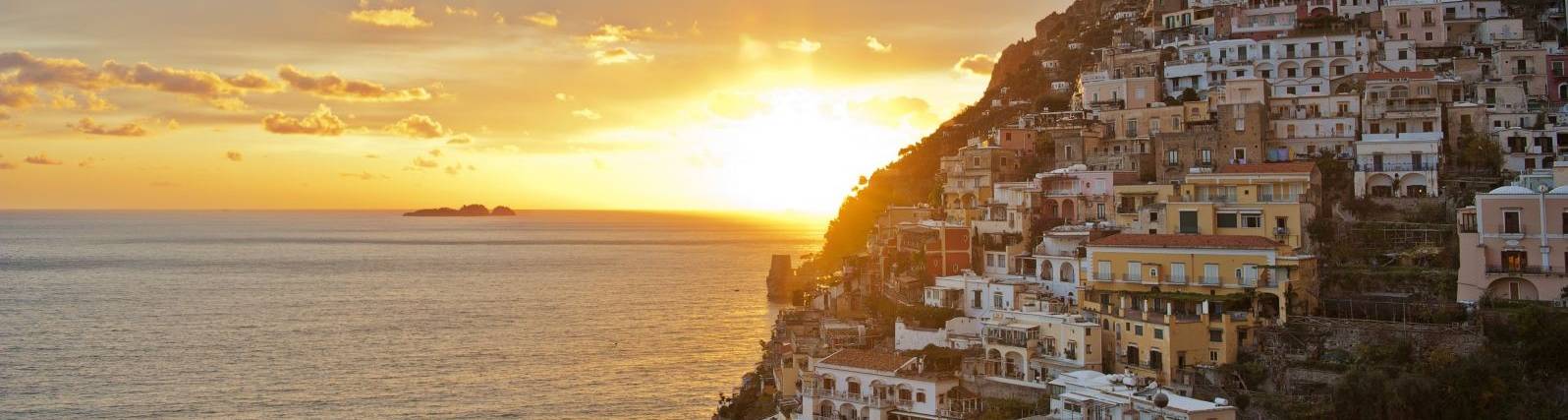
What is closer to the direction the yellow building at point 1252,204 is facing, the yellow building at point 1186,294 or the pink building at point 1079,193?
the yellow building

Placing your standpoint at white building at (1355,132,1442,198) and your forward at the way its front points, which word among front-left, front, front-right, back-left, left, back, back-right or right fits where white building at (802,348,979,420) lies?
front-right

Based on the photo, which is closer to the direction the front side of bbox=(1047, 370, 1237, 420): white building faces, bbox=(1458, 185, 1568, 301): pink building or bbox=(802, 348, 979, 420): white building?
the white building

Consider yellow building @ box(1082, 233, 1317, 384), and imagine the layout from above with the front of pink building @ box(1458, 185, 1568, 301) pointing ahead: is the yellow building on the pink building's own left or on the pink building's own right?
on the pink building's own right

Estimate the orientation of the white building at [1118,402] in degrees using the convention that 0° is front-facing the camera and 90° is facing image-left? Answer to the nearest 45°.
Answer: approximately 45°

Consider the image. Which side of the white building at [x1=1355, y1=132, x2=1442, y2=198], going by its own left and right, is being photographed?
front

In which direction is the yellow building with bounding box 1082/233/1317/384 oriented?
toward the camera

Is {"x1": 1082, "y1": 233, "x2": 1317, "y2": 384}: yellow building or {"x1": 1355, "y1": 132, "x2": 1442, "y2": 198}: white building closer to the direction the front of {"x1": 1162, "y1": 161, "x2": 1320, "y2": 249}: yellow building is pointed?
the yellow building

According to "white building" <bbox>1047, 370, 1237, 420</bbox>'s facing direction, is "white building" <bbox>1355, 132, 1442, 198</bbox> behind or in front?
behind

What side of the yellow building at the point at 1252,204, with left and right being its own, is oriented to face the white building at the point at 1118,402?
front

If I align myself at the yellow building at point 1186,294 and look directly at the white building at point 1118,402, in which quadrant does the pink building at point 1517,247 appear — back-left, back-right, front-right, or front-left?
back-left

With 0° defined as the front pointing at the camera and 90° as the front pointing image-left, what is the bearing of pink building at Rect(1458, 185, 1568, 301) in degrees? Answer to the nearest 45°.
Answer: approximately 0°

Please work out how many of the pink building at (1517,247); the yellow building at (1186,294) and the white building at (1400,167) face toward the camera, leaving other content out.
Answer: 3

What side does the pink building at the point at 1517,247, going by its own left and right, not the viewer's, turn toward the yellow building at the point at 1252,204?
right
